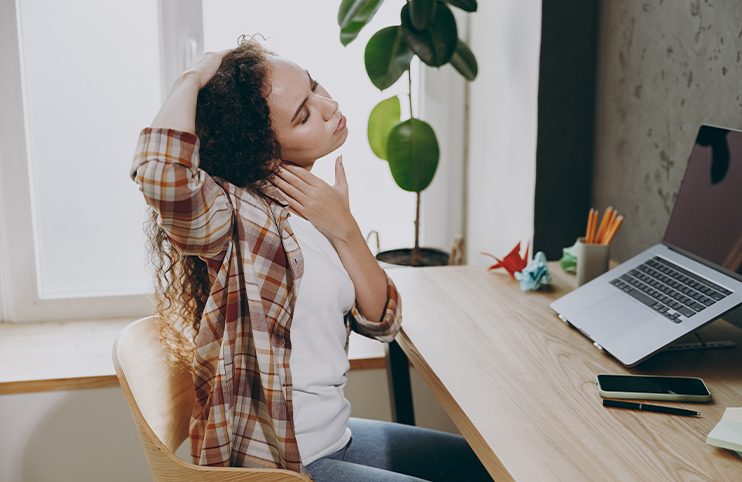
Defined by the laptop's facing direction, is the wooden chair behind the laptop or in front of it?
in front

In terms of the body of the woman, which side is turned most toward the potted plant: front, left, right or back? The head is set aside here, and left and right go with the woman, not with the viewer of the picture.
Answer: left

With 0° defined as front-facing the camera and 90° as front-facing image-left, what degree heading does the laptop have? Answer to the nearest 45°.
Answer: approximately 45°

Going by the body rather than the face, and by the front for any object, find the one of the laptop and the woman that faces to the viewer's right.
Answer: the woman

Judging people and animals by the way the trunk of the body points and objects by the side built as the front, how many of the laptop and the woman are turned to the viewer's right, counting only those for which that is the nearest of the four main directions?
1

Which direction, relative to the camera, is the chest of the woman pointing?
to the viewer's right

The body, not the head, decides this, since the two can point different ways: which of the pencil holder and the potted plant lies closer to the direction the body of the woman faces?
the pencil holder

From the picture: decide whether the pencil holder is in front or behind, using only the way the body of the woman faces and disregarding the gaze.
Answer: in front

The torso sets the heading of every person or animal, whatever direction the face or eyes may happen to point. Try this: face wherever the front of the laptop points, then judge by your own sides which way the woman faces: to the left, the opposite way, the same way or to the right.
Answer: the opposite way

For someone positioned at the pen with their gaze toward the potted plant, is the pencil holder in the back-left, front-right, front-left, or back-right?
front-right
